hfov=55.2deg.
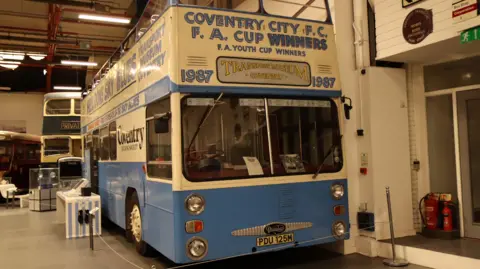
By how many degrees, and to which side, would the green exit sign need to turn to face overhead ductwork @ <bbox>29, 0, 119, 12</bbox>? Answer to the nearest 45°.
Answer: approximately 45° to its right

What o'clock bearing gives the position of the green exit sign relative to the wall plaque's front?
The green exit sign is roughly at 9 o'clock from the wall plaque.

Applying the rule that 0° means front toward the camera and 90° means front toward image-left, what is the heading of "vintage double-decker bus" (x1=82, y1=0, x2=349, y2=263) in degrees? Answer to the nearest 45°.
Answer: approximately 315°

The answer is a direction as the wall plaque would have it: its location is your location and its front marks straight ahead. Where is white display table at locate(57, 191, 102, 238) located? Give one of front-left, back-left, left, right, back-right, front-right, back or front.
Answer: front-right

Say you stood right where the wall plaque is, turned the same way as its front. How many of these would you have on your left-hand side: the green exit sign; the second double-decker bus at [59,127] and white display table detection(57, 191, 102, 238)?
1

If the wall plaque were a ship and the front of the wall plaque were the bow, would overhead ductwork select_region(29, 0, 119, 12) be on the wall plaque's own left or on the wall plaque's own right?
on the wall plaque's own right

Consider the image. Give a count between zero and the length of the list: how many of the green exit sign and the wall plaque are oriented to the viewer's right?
0

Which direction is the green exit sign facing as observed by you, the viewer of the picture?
facing the viewer and to the left of the viewer

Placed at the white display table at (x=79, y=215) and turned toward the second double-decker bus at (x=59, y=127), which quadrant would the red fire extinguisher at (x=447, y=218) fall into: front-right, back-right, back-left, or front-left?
back-right
